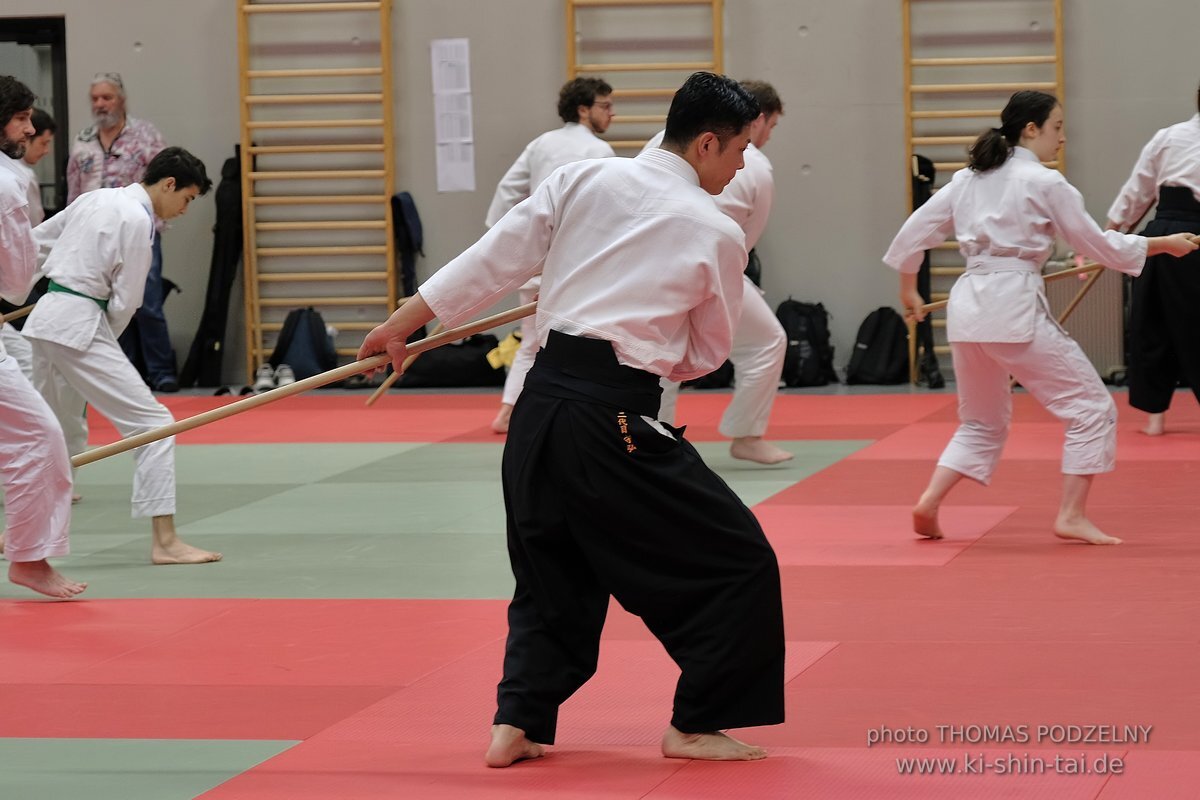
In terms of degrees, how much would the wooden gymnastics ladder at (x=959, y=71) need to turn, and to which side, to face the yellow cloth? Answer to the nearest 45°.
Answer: approximately 90° to its right

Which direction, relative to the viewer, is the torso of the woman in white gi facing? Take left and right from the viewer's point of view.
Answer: facing away from the viewer and to the right of the viewer

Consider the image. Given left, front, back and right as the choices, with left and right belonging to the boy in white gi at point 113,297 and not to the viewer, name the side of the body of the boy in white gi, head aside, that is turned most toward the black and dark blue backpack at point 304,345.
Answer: left

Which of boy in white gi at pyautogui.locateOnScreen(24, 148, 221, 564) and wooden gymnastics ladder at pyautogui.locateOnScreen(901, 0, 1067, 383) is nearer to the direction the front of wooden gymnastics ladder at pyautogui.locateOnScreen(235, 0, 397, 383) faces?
the boy in white gi

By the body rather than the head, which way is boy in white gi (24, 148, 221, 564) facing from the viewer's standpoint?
to the viewer's right

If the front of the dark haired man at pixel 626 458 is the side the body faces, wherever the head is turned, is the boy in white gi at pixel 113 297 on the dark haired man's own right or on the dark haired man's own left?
on the dark haired man's own left

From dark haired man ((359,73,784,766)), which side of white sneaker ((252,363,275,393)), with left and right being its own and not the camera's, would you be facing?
front

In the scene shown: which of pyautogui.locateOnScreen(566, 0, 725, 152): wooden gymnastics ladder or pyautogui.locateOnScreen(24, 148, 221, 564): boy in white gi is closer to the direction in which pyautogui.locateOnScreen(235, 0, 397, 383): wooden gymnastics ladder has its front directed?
the boy in white gi

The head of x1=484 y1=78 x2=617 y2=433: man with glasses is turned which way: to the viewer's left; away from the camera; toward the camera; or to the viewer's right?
to the viewer's right

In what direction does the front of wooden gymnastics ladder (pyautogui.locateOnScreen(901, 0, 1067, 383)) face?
toward the camera

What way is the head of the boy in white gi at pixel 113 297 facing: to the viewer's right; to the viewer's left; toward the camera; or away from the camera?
to the viewer's right
